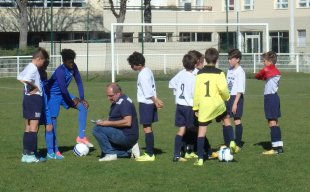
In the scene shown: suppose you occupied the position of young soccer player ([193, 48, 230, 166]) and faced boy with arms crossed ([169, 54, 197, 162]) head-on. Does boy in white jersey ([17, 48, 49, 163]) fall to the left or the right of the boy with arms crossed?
left

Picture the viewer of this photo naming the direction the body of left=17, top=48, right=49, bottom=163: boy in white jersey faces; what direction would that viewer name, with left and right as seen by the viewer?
facing to the right of the viewer
